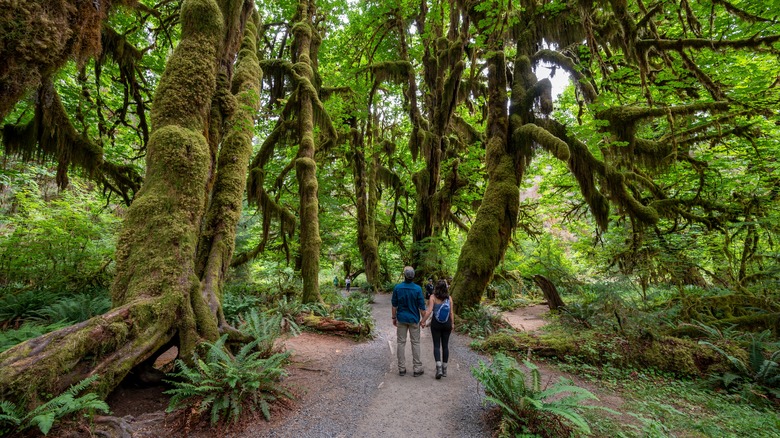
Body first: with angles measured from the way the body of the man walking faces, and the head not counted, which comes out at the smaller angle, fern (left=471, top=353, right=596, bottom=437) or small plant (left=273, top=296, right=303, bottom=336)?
the small plant

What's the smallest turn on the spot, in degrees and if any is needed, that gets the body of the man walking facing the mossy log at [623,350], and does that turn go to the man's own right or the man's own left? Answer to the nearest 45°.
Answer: approximately 90° to the man's own right

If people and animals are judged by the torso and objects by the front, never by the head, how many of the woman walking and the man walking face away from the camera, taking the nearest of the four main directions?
2

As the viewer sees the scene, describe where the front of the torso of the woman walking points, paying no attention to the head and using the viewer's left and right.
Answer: facing away from the viewer

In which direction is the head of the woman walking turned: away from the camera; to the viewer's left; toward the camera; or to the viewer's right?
away from the camera

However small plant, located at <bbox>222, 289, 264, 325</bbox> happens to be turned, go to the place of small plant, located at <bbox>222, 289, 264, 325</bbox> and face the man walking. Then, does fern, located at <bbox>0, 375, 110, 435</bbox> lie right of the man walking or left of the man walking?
right

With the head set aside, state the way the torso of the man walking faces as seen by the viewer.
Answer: away from the camera

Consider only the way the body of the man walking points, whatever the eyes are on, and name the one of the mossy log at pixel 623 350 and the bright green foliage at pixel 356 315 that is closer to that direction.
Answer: the bright green foliage

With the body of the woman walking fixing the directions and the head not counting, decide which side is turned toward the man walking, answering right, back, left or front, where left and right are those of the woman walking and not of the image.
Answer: left

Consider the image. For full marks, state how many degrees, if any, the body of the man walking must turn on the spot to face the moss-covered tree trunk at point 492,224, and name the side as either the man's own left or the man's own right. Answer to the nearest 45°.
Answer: approximately 45° to the man's own right

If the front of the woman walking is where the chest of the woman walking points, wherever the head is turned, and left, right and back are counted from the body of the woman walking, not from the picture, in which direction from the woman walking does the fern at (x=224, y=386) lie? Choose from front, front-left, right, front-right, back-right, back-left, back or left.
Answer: back-left

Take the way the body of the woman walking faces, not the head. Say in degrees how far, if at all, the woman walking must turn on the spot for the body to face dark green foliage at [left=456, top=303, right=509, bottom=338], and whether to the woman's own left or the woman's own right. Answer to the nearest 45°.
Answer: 0° — they already face it
